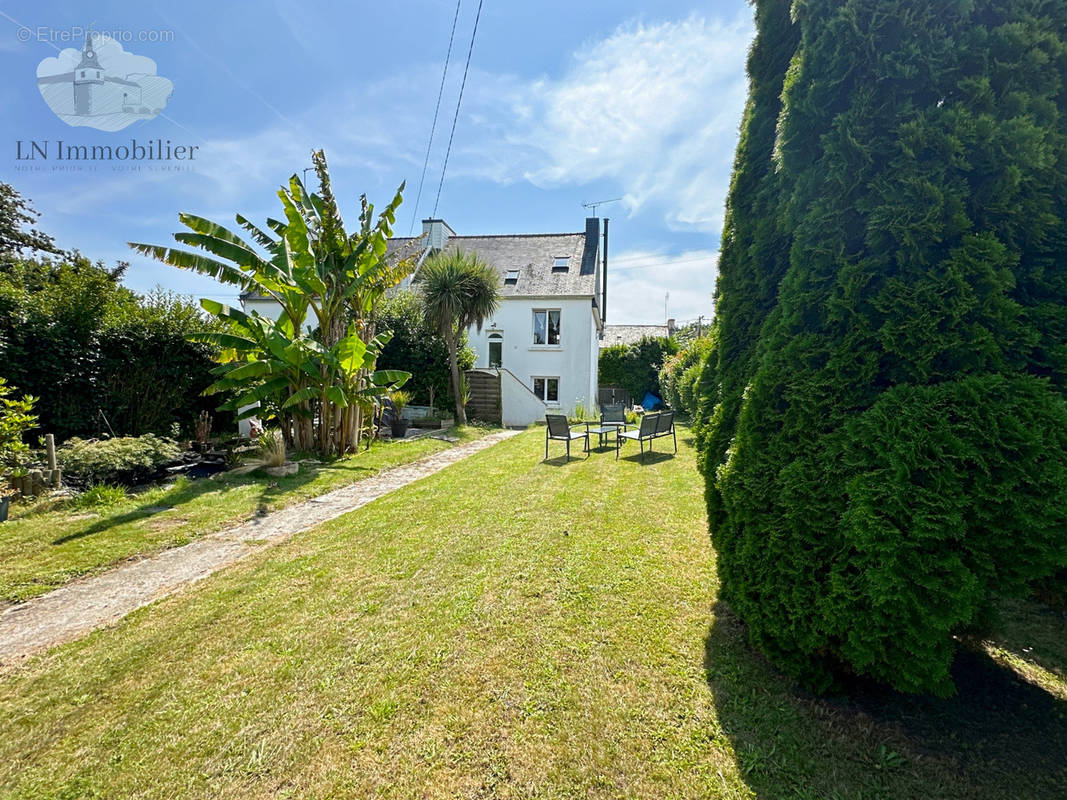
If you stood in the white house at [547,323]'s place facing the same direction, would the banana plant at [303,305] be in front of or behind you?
in front

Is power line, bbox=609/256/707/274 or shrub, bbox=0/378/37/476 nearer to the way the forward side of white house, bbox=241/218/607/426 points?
the shrub

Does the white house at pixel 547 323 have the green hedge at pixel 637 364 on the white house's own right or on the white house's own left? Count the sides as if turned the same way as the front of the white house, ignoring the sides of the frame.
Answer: on the white house's own left

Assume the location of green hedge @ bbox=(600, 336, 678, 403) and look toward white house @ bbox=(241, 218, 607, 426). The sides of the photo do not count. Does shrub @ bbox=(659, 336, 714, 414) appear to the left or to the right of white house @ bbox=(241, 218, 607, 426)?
left

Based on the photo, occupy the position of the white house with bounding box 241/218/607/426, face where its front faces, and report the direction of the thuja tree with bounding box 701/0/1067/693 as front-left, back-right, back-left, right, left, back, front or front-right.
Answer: front

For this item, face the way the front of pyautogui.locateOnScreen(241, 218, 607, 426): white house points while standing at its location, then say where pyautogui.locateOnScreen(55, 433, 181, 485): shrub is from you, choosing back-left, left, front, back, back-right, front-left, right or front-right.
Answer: front-right

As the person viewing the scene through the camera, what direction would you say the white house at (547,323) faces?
facing the viewer

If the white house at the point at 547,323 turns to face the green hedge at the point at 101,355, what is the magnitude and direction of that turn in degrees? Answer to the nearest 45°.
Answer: approximately 45° to its right

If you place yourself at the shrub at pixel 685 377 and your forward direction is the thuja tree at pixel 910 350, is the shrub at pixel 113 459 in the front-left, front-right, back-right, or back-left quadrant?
front-right

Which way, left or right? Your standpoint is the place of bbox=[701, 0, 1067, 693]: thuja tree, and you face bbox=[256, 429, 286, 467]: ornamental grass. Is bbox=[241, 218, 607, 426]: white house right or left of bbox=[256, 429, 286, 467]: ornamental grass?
right
